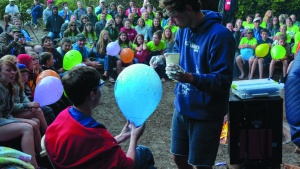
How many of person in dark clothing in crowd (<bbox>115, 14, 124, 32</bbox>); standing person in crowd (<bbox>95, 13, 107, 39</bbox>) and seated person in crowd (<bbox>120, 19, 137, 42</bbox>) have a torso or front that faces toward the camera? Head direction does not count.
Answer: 3

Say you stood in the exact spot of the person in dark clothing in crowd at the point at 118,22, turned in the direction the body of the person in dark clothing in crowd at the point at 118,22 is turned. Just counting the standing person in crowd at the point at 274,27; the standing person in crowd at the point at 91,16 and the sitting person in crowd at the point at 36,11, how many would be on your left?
1

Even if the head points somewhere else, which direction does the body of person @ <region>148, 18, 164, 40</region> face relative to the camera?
toward the camera

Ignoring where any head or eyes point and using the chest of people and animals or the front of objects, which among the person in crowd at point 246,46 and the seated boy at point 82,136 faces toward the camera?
the person in crowd

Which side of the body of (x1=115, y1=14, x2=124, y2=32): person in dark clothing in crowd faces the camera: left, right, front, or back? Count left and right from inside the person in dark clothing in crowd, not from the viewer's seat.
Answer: front

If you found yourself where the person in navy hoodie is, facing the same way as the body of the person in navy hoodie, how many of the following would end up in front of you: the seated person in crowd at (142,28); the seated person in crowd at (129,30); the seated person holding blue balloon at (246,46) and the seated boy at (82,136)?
1

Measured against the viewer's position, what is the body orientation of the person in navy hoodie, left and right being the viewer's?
facing the viewer and to the left of the viewer

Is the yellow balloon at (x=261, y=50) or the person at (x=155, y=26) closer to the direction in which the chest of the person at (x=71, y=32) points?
the yellow balloon

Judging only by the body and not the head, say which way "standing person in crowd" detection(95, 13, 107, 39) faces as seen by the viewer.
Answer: toward the camera

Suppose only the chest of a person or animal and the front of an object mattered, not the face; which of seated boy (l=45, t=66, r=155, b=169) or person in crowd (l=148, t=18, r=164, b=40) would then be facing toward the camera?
the person in crowd

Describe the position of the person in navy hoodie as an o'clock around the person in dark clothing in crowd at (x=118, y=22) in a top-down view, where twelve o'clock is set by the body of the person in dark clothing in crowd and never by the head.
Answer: The person in navy hoodie is roughly at 12 o'clock from the person in dark clothing in crowd.

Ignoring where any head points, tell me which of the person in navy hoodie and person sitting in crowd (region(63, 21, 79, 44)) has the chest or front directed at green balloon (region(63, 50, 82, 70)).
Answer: the person sitting in crowd

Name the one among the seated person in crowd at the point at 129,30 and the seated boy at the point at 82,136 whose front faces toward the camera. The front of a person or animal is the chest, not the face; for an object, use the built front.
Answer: the seated person in crowd

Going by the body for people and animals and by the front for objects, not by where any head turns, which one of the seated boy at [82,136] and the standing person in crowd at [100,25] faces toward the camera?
the standing person in crowd

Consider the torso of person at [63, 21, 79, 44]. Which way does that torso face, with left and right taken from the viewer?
facing the viewer

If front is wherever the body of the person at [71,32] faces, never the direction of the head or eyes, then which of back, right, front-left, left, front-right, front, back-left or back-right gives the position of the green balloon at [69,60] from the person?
front

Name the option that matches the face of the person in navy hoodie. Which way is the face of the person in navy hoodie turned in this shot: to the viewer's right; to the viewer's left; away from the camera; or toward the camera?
to the viewer's left
